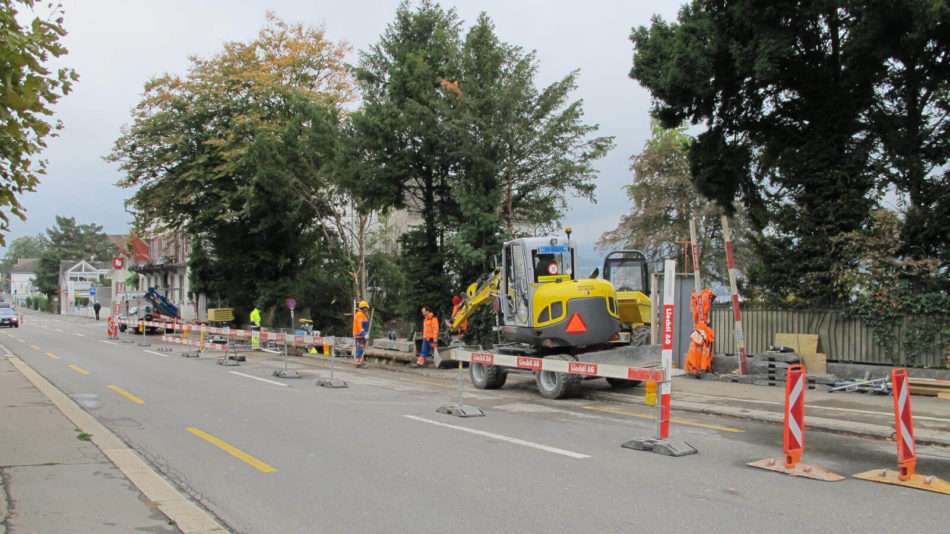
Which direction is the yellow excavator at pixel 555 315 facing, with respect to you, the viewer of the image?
facing away from the viewer and to the left of the viewer

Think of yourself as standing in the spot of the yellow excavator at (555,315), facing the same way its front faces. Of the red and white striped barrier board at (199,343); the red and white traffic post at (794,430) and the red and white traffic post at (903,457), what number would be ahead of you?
1

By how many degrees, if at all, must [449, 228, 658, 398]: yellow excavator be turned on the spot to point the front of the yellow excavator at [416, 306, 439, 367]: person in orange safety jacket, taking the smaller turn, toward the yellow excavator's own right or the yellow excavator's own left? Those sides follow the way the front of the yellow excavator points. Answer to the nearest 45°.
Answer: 0° — it already faces them

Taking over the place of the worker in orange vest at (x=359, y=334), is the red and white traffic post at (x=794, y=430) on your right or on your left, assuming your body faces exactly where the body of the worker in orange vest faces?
on your right

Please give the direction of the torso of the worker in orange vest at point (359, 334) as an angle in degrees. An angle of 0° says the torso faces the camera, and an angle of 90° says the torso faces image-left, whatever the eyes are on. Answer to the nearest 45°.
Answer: approximately 270°

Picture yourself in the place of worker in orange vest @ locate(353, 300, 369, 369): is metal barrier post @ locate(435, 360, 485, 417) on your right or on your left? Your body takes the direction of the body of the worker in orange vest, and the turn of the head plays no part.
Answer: on your right

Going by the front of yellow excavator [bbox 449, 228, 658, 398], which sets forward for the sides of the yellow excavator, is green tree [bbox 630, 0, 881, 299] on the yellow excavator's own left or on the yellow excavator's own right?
on the yellow excavator's own right

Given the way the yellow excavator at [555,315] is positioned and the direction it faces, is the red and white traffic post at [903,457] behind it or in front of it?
behind

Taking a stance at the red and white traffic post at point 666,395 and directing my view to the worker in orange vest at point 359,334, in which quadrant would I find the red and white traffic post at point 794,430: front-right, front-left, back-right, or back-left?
back-right

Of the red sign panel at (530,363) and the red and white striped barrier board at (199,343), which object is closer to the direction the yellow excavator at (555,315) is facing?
the red and white striped barrier board

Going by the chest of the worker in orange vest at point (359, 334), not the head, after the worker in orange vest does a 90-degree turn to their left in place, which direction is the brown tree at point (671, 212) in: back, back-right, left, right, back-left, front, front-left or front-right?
front-right

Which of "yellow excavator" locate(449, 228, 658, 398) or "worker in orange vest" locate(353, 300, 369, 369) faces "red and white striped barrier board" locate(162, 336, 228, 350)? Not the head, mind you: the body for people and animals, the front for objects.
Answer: the yellow excavator
